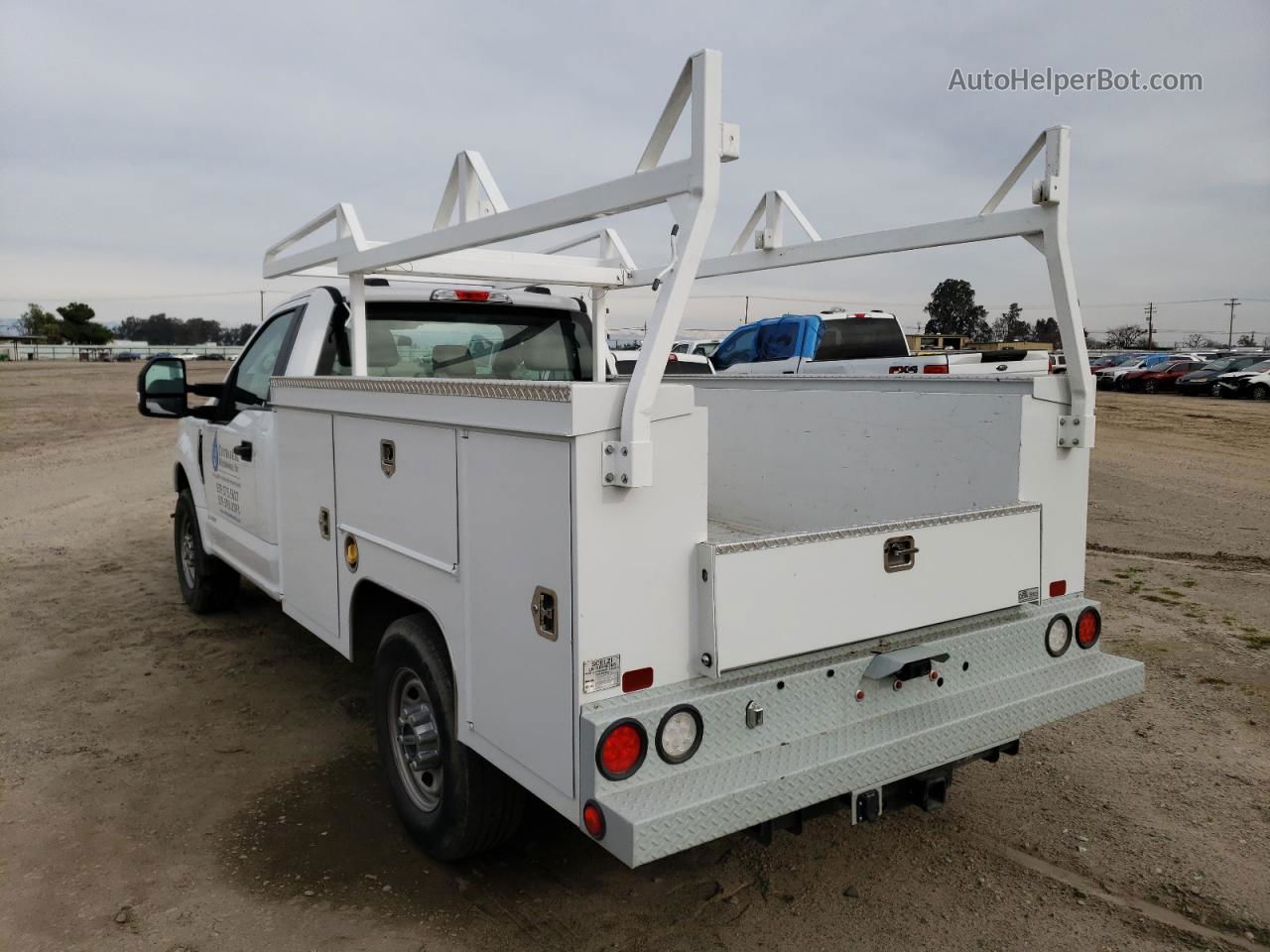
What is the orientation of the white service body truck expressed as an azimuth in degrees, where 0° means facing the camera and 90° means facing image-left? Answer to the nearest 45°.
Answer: approximately 135°

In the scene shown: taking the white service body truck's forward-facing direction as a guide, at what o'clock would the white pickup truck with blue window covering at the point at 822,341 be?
The white pickup truck with blue window covering is roughly at 2 o'clock from the white service body truck.

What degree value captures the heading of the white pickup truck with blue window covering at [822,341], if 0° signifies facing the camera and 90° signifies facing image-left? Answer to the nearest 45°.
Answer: approximately 135°

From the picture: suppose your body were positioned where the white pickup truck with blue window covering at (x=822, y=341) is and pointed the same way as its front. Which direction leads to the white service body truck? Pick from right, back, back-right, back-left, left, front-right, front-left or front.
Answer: back-left

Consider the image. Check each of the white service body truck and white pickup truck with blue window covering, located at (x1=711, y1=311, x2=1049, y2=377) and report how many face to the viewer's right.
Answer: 0
